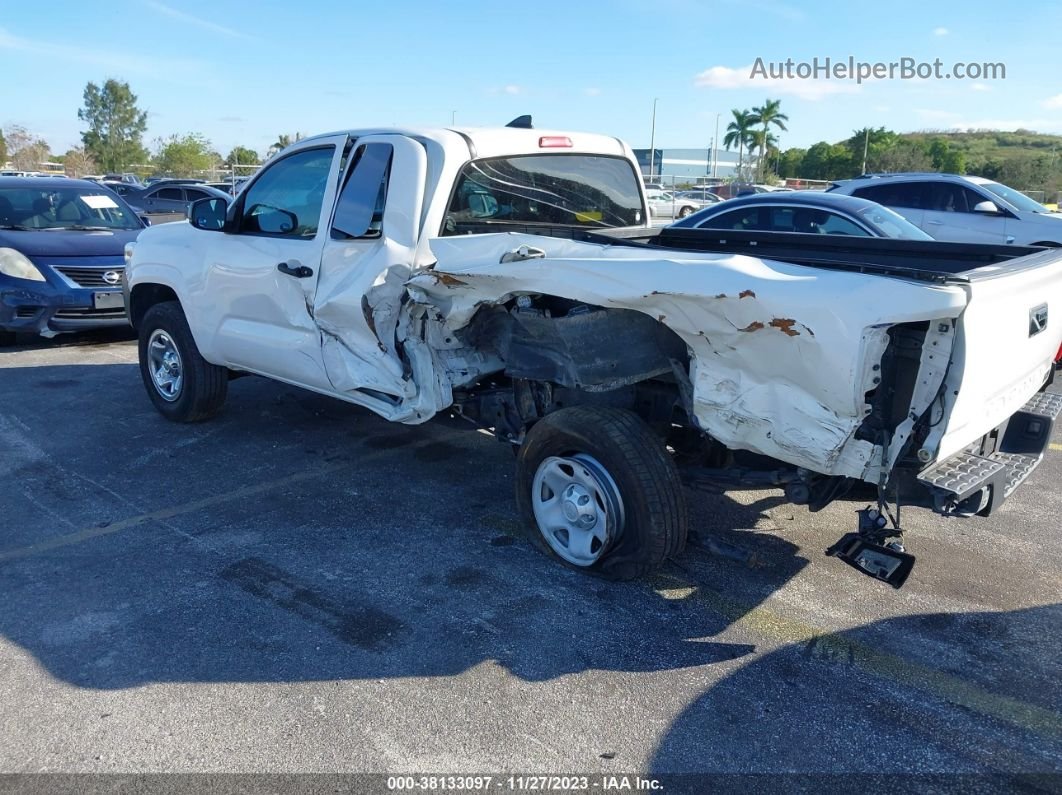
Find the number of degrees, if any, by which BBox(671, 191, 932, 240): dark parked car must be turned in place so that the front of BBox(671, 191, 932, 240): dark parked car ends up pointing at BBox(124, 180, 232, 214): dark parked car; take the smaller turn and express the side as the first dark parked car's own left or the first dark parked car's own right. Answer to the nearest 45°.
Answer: approximately 180°

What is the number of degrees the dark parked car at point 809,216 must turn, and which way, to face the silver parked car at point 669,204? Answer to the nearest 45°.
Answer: approximately 135° to its left

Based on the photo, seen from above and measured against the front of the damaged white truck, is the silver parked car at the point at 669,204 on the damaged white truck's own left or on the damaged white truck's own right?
on the damaged white truck's own right

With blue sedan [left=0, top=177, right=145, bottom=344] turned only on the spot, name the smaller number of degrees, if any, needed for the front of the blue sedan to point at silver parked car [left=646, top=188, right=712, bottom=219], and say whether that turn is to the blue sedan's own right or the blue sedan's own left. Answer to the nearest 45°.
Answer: approximately 90° to the blue sedan's own left

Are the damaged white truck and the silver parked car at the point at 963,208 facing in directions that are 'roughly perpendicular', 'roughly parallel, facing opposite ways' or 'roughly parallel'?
roughly parallel, facing opposite ways

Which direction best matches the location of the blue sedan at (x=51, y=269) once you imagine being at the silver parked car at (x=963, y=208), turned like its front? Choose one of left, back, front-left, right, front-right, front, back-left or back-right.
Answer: right

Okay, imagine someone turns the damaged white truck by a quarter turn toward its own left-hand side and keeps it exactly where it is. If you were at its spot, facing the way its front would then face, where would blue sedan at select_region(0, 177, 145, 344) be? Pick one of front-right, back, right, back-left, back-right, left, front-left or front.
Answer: right

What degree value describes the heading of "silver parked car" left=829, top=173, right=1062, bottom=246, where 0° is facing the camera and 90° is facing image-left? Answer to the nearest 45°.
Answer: approximately 315°

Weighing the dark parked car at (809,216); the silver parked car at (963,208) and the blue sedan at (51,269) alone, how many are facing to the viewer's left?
0

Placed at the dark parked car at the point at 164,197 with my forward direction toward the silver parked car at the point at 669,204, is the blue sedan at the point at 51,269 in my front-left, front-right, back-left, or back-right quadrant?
back-right

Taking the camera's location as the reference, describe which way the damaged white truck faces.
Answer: facing away from the viewer and to the left of the viewer

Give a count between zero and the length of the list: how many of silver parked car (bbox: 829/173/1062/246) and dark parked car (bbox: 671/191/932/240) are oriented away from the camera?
0

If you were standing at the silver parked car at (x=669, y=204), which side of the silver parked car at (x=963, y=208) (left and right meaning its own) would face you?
back

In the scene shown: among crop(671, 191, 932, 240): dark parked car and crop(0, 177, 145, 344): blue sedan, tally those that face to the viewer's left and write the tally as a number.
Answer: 0
